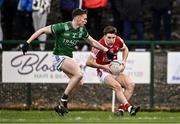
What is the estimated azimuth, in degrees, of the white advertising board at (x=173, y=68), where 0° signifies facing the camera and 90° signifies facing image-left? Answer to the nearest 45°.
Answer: approximately 0°

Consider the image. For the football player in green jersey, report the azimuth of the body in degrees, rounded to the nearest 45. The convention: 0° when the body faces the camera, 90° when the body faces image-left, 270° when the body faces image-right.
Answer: approximately 315°

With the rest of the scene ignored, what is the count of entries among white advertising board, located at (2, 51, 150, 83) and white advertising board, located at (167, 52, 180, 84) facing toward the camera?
2

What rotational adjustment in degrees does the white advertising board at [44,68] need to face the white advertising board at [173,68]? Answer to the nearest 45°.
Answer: approximately 90° to its left
